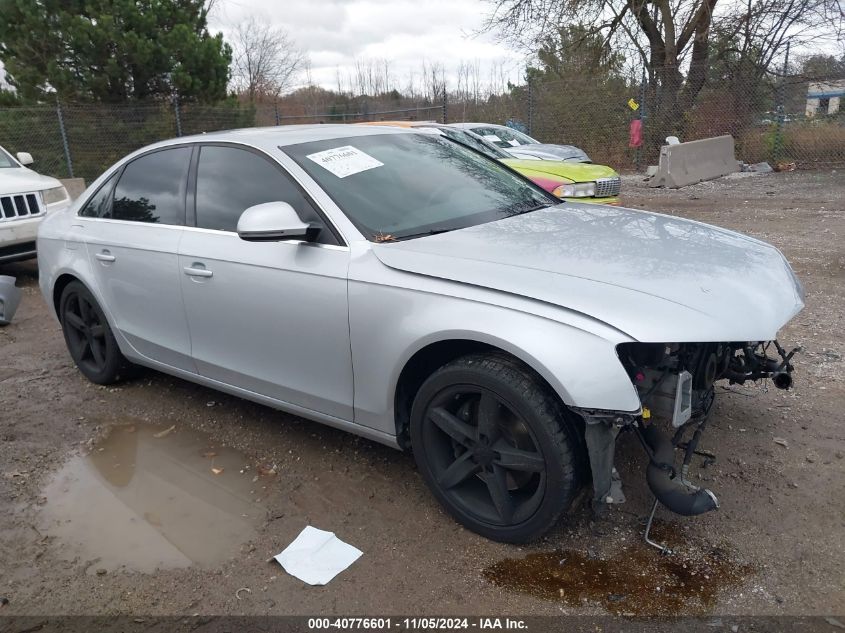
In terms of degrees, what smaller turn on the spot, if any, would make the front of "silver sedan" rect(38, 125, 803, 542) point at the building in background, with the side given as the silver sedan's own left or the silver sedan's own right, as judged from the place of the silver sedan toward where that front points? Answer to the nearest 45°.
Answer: approximately 90° to the silver sedan's own left

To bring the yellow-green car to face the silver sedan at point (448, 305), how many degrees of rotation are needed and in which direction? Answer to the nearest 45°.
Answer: approximately 45° to its right

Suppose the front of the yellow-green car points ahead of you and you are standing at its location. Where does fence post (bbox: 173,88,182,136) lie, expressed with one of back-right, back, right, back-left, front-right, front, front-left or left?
back

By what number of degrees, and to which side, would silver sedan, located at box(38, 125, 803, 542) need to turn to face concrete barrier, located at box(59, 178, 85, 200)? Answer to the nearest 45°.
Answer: approximately 180°

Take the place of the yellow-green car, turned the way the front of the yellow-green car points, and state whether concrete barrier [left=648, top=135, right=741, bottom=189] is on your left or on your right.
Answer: on your left

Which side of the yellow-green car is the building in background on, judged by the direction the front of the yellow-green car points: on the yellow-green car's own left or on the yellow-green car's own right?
on the yellow-green car's own left

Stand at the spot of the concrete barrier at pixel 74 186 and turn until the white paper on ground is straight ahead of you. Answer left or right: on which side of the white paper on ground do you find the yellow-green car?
left

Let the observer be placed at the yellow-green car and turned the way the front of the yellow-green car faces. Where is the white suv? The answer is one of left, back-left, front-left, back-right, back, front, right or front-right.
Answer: back-right

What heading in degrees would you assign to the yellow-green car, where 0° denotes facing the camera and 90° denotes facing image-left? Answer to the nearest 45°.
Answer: approximately 315°

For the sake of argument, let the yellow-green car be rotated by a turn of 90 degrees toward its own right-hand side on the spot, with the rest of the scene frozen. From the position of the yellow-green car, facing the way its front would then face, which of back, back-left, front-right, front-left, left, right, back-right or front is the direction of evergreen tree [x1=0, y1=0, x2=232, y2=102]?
right
